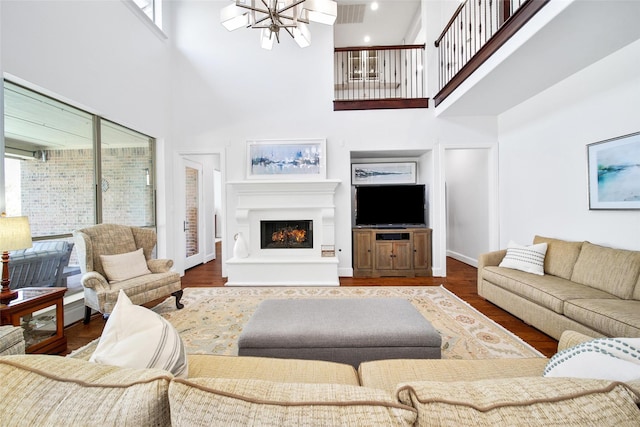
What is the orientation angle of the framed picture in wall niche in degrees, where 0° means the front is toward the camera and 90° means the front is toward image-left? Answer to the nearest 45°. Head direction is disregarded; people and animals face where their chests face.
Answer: approximately 0°

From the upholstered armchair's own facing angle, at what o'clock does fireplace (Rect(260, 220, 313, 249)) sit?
The fireplace is roughly at 10 o'clock from the upholstered armchair.

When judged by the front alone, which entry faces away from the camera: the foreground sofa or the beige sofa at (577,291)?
the foreground sofa

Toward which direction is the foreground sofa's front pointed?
away from the camera

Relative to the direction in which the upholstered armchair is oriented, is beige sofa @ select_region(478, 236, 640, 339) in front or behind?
in front

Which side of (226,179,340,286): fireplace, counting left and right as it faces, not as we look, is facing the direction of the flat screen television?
left

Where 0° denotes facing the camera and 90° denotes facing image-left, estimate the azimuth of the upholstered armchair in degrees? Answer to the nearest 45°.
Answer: approximately 315°

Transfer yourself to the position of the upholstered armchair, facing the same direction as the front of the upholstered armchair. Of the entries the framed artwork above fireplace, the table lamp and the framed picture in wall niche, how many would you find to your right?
1

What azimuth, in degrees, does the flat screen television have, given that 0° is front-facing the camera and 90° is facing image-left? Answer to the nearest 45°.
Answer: approximately 0°

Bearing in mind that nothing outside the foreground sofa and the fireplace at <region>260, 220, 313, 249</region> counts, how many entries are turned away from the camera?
1
